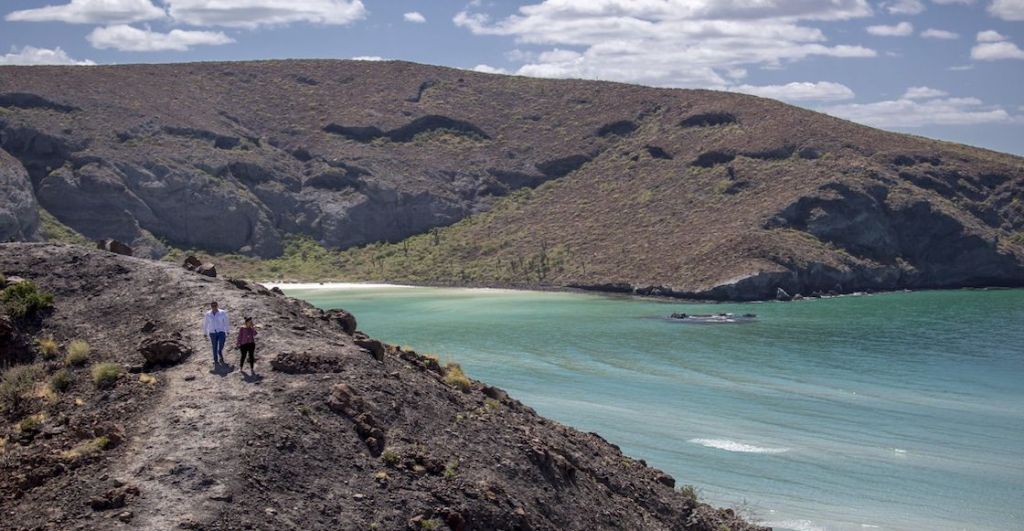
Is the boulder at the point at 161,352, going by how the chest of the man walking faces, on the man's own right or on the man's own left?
on the man's own right

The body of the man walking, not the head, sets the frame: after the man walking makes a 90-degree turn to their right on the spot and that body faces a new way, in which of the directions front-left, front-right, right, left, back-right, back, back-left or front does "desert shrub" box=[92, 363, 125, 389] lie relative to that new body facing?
front

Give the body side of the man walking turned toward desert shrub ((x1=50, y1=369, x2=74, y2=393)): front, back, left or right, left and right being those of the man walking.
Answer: right

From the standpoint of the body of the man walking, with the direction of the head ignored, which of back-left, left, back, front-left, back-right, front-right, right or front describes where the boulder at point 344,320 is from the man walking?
back-left

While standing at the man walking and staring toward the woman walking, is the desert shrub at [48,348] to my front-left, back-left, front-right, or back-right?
back-right

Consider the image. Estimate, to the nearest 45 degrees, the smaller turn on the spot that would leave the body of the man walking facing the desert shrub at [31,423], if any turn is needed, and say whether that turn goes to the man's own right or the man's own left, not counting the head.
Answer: approximately 45° to the man's own right

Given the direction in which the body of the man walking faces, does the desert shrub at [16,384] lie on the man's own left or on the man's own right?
on the man's own right

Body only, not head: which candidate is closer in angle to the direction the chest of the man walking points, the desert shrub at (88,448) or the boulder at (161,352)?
the desert shrub

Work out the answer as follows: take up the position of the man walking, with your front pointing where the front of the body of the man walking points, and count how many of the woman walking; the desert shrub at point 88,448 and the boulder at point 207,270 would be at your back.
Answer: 1

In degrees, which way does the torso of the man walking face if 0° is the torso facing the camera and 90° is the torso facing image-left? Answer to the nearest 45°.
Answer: approximately 0°

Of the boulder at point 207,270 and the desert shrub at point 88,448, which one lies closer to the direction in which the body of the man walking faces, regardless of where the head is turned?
the desert shrub

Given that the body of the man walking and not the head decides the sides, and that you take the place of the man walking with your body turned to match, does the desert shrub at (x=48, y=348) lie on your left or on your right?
on your right
